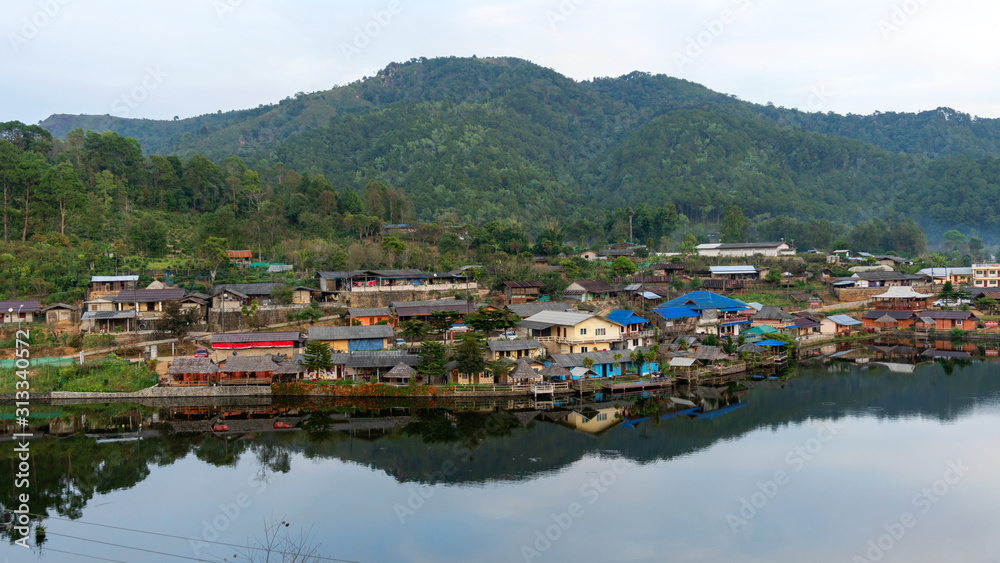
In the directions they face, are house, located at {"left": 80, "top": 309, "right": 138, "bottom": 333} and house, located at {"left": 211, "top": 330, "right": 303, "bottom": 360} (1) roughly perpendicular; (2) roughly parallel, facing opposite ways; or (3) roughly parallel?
roughly parallel

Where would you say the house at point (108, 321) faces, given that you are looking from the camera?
facing the viewer

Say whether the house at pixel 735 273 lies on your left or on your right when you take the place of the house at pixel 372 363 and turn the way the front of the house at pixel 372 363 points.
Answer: on your left

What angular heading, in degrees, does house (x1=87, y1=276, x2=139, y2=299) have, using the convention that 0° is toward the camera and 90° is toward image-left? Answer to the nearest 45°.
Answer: approximately 0°

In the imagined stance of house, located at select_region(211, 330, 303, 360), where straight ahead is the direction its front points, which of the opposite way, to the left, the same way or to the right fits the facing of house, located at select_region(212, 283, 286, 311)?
the same way

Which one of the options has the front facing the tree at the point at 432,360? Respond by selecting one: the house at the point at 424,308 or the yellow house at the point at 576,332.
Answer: the house

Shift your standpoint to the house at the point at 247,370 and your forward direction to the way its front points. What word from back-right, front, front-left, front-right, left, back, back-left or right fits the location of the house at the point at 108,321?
back-right

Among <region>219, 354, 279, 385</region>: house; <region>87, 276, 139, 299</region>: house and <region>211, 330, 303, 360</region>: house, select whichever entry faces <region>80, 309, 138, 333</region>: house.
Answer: <region>87, 276, 139, 299</region>: house

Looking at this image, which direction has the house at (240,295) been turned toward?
toward the camera

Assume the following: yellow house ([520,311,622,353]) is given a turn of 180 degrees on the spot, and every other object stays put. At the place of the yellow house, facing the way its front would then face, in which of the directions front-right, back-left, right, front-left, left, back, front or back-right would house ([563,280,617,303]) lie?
front-right

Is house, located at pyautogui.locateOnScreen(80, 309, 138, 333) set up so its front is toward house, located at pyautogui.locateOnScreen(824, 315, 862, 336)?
no

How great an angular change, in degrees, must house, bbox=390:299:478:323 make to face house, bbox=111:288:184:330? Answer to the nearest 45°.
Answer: approximately 90° to its right

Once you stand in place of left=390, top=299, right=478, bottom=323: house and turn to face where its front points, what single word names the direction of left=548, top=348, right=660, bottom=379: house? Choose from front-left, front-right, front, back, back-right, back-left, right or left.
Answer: front-left

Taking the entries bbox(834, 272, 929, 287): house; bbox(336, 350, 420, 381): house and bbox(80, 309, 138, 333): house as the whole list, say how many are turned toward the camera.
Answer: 3
